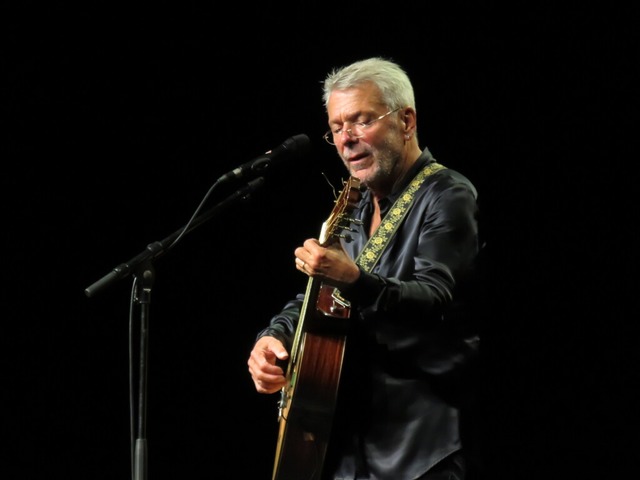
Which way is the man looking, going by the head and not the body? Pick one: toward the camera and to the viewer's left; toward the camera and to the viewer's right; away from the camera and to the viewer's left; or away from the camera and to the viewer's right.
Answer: toward the camera and to the viewer's left

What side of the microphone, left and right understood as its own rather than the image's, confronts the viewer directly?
right
